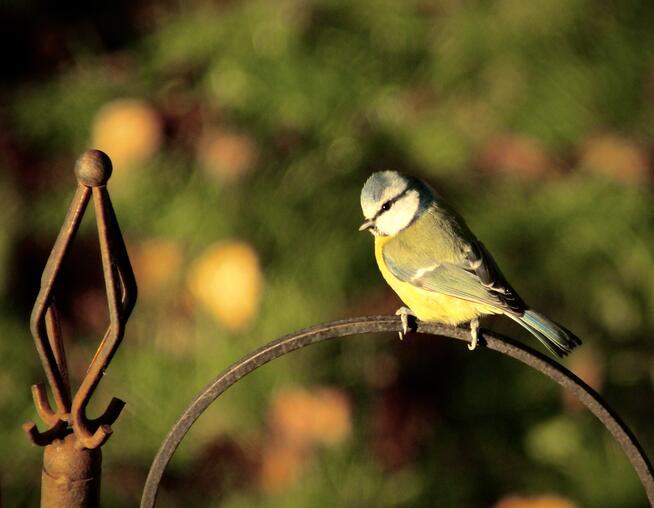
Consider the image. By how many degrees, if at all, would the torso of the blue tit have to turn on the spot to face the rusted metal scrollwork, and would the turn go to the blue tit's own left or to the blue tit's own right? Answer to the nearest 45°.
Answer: approximately 45° to the blue tit's own left

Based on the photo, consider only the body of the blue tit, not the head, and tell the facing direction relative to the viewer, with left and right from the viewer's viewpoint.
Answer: facing to the left of the viewer
